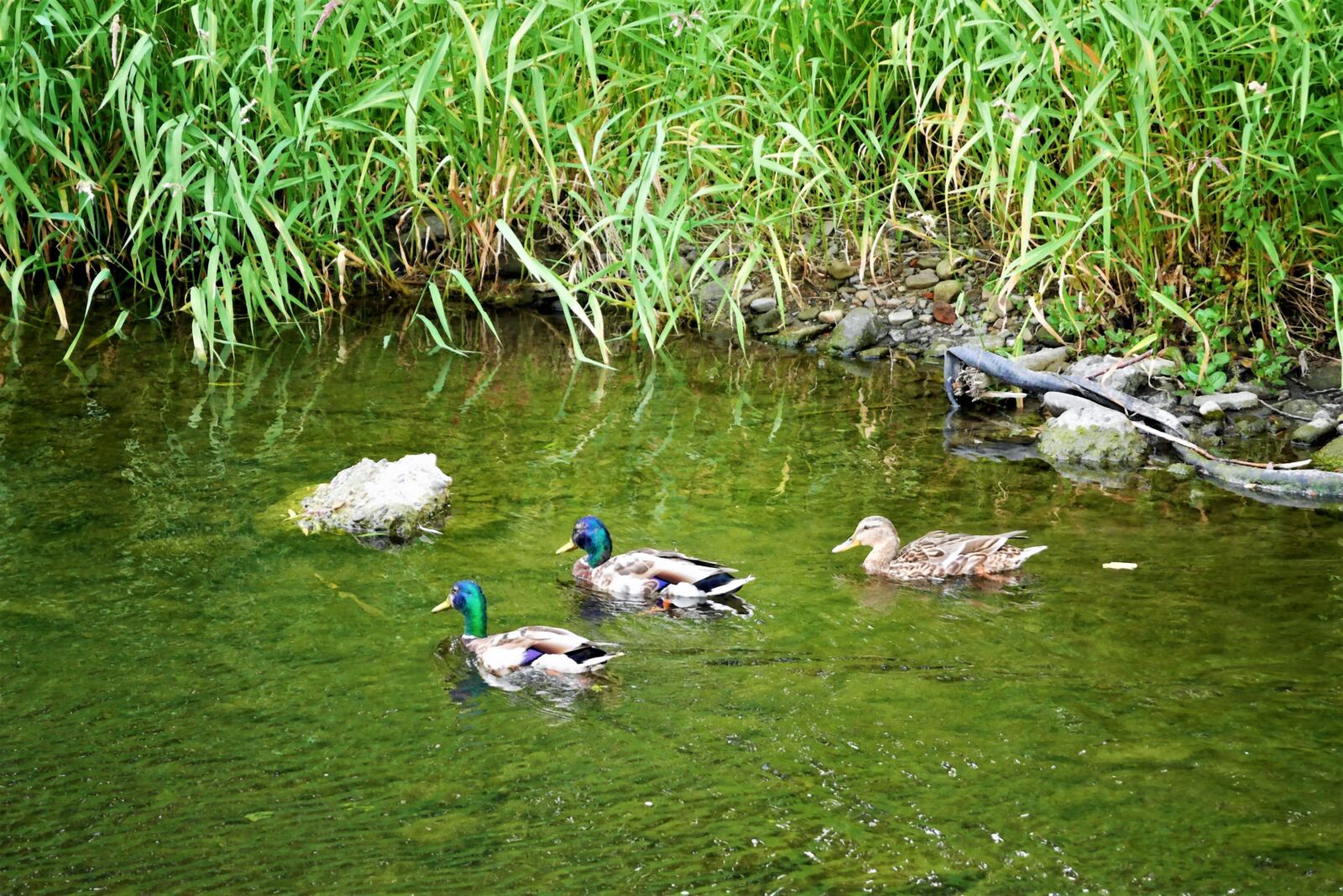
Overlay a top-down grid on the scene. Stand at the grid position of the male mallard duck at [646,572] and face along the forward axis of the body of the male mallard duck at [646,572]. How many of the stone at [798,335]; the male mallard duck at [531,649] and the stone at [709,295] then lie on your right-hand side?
2

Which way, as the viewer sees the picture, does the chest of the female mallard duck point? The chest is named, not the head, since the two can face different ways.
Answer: to the viewer's left

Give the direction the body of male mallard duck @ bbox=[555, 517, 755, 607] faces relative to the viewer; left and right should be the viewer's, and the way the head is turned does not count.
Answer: facing to the left of the viewer

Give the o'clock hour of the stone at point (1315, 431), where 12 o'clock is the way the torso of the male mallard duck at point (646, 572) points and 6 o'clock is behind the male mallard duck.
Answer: The stone is roughly at 5 o'clock from the male mallard duck.

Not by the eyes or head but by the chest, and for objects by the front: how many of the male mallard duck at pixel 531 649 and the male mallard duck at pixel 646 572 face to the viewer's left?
2

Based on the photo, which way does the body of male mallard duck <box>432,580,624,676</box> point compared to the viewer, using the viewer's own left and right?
facing to the left of the viewer
